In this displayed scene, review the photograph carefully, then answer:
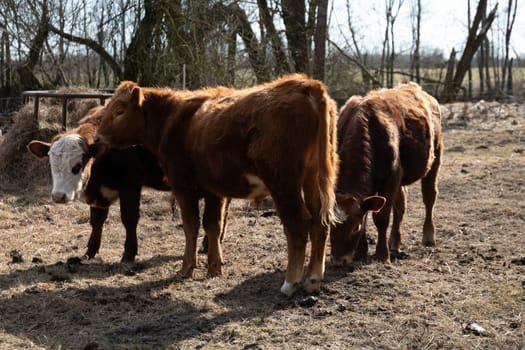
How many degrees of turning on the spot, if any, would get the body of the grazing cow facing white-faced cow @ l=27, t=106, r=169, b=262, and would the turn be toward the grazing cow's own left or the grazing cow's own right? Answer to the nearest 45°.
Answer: approximately 45° to the grazing cow's own right

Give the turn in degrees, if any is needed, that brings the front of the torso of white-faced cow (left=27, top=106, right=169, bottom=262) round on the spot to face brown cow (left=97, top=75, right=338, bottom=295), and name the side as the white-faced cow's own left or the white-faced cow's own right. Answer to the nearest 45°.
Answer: approximately 90° to the white-faced cow's own left

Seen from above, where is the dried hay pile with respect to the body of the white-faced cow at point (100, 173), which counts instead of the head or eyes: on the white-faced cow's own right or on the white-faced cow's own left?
on the white-faced cow's own right

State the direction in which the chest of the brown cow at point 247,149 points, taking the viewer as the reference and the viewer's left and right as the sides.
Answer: facing away from the viewer and to the left of the viewer

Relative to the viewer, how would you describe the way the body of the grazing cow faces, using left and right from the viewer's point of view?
facing the viewer and to the left of the viewer

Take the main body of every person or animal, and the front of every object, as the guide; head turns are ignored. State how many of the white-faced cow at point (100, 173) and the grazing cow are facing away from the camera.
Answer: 0

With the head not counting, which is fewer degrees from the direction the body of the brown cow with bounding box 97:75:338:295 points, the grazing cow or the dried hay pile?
the dried hay pile

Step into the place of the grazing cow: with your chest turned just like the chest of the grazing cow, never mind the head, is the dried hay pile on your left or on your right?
on your right

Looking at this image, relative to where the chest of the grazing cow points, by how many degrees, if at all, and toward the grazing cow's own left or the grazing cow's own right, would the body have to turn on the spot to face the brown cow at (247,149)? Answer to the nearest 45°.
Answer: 0° — it already faces it

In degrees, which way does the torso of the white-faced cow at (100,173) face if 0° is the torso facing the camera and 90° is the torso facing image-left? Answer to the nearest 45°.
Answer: approximately 45°

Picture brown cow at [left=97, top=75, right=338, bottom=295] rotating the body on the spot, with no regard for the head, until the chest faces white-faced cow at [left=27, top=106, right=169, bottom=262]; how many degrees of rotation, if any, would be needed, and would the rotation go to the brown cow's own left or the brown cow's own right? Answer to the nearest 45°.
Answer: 0° — it already faces it
